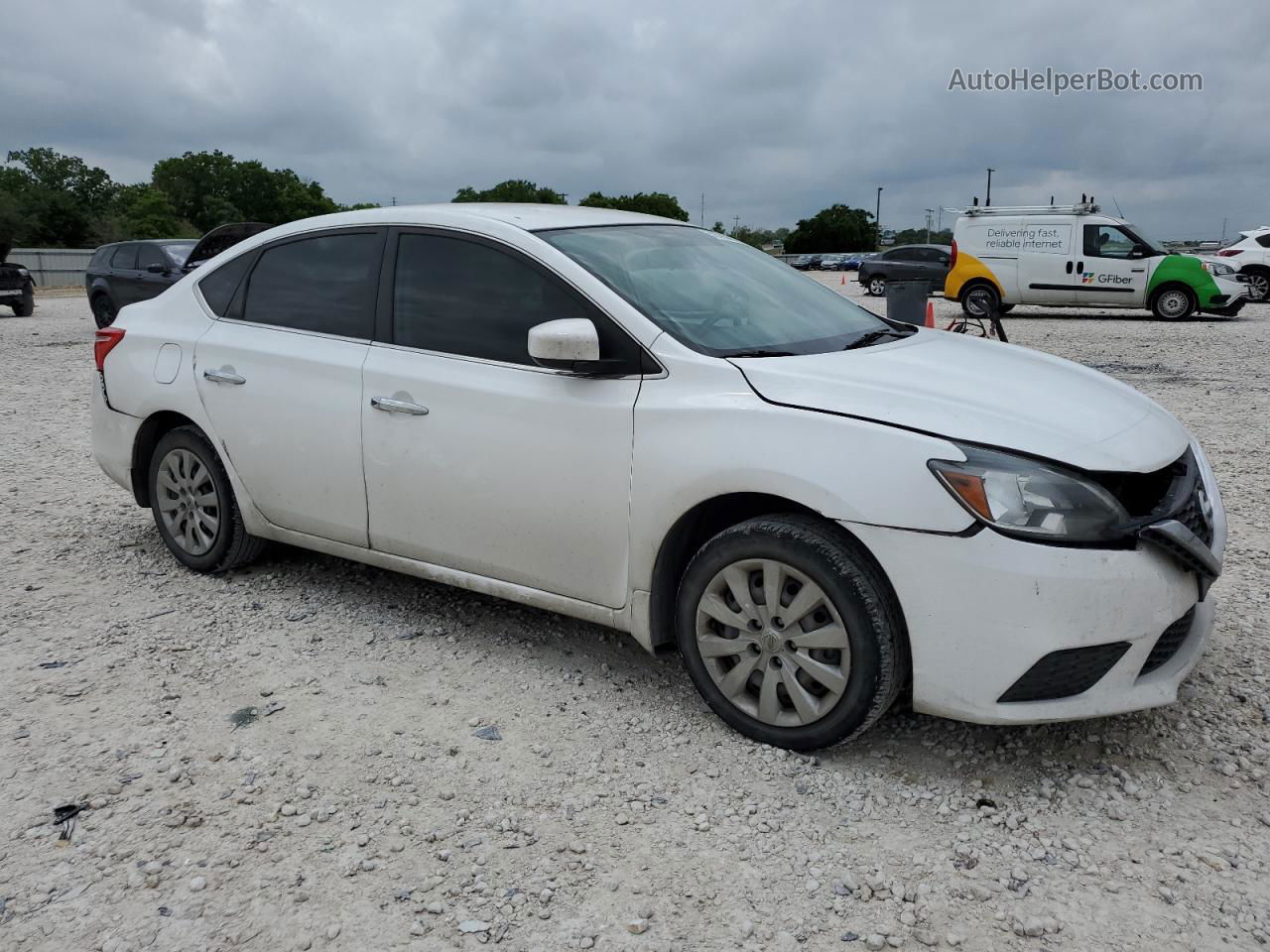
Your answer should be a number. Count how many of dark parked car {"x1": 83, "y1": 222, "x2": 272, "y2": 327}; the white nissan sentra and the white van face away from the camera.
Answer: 0

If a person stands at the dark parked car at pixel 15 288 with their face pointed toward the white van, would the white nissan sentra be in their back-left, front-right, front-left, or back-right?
front-right

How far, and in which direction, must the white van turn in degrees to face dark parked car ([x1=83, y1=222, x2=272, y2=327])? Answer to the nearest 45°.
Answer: approximately 135° to its right

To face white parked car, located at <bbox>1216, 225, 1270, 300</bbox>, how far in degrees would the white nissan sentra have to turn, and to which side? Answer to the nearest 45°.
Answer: approximately 90° to its left

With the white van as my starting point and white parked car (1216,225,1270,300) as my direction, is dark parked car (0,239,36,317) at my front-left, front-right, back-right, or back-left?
back-left

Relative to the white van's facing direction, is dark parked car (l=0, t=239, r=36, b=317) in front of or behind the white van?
behind

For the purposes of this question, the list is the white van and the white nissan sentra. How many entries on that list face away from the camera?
0

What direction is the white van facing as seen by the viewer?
to the viewer's right

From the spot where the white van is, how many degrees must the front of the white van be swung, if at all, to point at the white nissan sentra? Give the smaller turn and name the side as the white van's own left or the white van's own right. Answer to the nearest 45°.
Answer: approximately 90° to the white van's own right

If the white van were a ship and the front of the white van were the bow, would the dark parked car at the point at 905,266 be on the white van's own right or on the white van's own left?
on the white van's own left

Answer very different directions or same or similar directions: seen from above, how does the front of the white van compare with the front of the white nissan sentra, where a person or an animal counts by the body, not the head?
same or similar directions

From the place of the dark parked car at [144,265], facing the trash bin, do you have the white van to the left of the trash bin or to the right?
left
